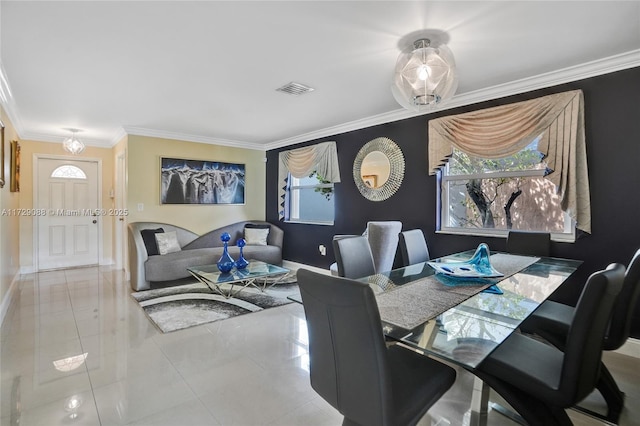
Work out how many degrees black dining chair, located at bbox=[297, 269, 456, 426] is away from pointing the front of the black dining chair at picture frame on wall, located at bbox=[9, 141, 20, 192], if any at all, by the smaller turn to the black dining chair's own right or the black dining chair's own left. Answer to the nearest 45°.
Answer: approximately 90° to the black dining chair's own left

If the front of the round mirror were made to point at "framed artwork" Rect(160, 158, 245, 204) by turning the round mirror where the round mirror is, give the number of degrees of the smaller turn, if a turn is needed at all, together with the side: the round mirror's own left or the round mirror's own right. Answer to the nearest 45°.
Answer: approximately 45° to the round mirror's own right

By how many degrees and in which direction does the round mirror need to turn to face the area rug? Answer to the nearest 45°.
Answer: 0° — it already faces it

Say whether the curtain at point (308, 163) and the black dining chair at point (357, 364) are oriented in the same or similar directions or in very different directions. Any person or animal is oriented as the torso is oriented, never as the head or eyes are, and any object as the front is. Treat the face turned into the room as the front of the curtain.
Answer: very different directions

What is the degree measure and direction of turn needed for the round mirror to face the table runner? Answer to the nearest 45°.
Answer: approximately 45° to its left

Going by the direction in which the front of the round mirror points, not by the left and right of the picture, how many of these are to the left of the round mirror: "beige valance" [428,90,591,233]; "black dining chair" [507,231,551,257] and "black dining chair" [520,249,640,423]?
3

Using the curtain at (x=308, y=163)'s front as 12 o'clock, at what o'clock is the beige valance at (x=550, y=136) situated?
The beige valance is roughly at 9 o'clock from the curtain.

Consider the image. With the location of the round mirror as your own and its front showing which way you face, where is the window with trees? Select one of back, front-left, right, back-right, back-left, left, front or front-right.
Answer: left

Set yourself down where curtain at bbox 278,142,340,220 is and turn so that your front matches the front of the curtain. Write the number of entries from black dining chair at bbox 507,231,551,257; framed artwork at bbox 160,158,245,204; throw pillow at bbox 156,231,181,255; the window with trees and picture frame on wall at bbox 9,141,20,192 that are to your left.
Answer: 2

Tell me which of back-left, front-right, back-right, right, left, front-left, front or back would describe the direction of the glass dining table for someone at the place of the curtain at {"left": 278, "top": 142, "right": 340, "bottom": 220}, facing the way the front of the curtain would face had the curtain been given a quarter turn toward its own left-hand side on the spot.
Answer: front-right

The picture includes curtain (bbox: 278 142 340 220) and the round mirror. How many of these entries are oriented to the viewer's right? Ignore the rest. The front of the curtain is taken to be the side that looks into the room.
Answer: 0

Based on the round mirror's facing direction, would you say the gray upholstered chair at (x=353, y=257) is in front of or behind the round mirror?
in front

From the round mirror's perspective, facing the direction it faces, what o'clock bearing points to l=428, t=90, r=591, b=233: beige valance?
The beige valance is roughly at 9 o'clock from the round mirror.

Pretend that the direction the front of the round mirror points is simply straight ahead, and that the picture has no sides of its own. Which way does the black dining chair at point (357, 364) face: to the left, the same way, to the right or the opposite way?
the opposite way

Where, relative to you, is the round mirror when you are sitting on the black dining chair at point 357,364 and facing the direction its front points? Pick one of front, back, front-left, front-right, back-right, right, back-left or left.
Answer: front-left

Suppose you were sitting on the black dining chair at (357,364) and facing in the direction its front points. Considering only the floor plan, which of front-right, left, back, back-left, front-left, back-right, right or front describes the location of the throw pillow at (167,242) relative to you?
left

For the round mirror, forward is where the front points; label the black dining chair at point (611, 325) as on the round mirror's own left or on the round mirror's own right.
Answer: on the round mirror's own left
